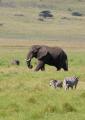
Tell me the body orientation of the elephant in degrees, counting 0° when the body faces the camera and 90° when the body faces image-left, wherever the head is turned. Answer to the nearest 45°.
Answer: approximately 90°

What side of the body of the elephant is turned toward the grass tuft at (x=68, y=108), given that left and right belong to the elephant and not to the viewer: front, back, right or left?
left

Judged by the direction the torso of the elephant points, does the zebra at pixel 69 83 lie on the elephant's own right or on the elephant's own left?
on the elephant's own left
